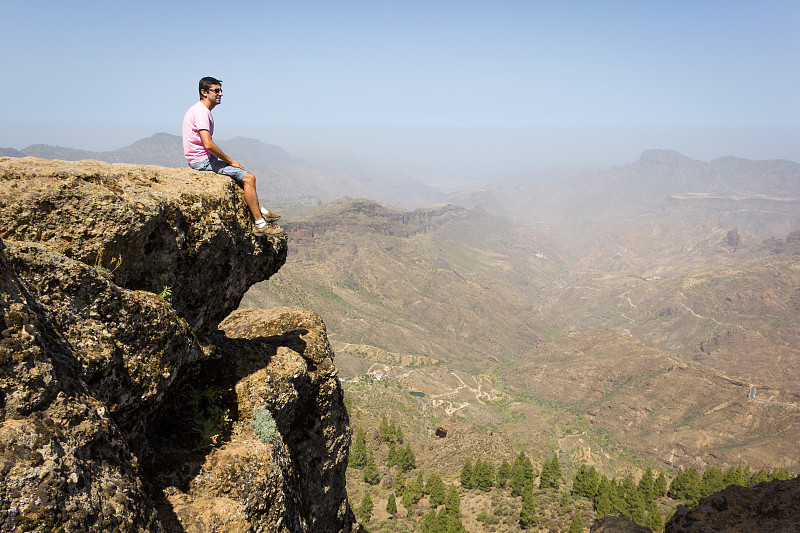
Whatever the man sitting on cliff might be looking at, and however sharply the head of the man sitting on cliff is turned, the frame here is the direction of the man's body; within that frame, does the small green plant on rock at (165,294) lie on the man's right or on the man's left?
on the man's right

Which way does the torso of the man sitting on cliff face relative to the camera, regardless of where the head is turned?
to the viewer's right

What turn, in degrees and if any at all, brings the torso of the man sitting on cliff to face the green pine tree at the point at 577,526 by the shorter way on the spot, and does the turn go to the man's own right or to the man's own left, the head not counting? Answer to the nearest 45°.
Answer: approximately 45° to the man's own left
